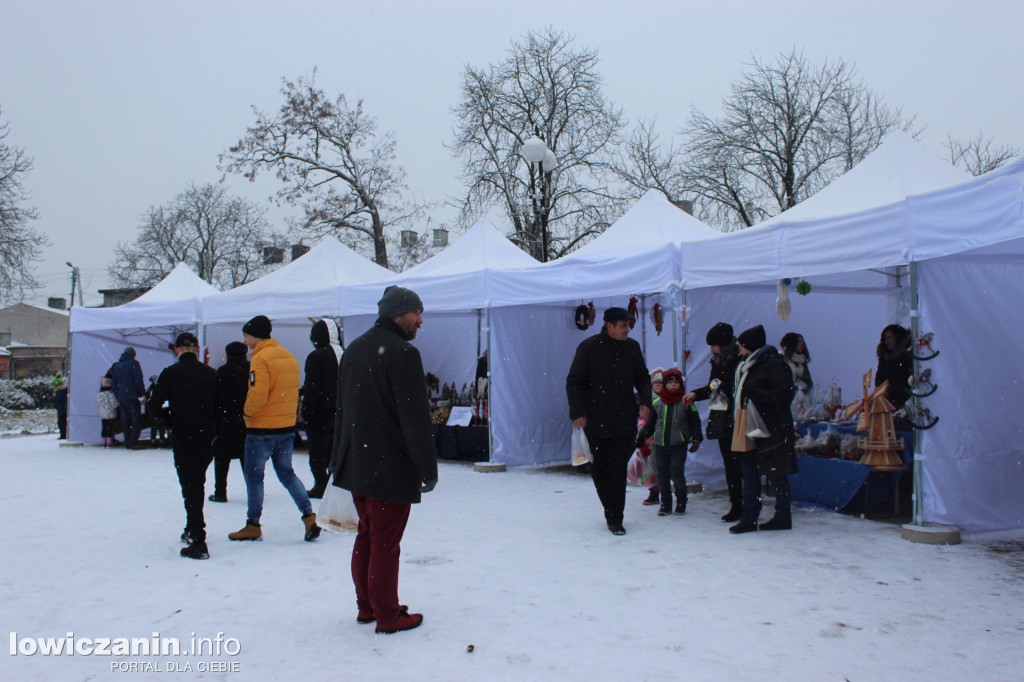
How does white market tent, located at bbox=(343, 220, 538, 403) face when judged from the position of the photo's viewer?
facing the viewer and to the left of the viewer

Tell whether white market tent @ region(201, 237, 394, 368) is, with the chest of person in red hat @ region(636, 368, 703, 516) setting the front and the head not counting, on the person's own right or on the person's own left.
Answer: on the person's own right

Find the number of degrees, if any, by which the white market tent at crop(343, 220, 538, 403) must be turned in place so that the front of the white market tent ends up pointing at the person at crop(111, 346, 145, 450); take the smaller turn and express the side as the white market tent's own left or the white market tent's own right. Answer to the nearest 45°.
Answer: approximately 90° to the white market tent's own right

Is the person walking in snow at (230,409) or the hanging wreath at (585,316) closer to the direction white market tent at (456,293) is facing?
the person walking in snow

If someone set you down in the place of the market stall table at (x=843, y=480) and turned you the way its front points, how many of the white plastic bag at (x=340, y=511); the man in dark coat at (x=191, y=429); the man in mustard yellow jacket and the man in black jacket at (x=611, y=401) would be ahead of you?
4

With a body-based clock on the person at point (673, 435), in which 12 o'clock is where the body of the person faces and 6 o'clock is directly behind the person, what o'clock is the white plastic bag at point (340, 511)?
The white plastic bag is roughly at 1 o'clock from the person.

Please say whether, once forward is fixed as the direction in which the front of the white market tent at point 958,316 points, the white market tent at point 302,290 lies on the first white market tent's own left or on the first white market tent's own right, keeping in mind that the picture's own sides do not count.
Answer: on the first white market tent's own right

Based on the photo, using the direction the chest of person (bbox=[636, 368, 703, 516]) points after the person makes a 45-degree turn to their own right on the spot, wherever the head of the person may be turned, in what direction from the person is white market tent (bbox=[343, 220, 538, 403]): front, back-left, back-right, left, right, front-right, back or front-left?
right

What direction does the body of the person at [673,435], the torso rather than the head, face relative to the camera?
toward the camera

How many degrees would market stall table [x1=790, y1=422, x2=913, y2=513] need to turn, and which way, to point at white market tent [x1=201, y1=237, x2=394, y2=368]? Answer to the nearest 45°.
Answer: approximately 45° to its right

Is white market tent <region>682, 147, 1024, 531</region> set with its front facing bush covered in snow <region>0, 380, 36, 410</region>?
no

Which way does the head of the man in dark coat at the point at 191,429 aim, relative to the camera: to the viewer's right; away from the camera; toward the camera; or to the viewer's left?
away from the camera

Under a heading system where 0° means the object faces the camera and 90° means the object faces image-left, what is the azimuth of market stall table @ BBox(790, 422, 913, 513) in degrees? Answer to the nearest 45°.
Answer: approximately 45°

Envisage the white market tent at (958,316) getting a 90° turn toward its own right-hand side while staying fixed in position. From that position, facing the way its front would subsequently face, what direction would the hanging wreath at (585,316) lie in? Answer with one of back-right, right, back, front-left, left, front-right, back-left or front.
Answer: front

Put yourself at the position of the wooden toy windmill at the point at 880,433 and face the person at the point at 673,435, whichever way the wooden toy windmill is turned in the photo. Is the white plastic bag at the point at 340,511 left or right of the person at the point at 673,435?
left

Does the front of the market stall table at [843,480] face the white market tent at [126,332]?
no

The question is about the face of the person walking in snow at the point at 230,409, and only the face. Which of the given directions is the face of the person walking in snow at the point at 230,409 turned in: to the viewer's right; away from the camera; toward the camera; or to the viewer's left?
away from the camera

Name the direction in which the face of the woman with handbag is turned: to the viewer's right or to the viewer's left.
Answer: to the viewer's left

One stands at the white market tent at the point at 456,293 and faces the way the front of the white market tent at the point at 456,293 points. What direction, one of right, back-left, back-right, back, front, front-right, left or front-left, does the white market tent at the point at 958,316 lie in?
left
